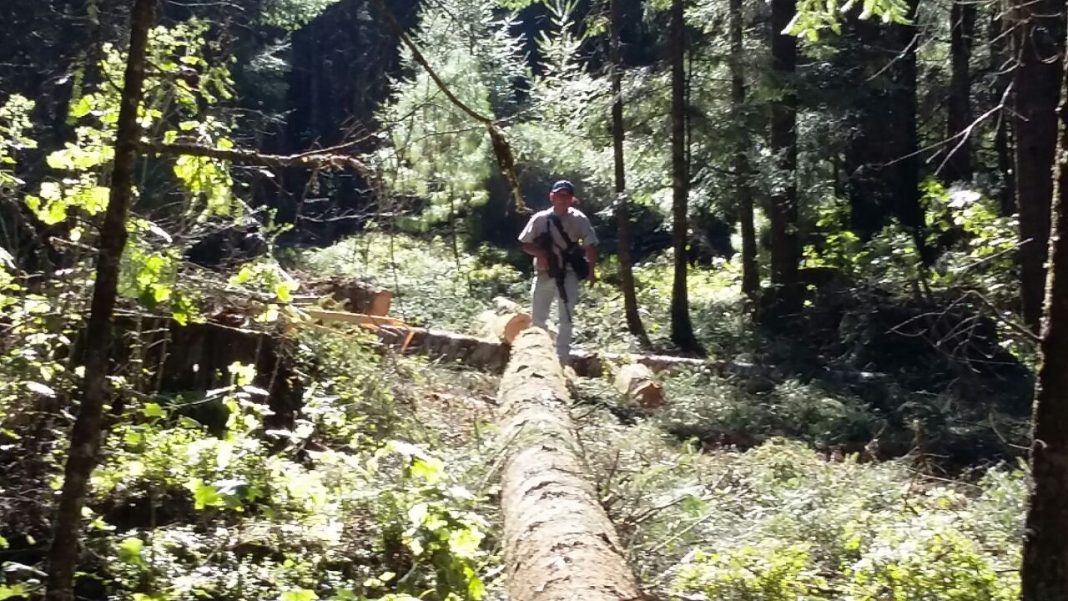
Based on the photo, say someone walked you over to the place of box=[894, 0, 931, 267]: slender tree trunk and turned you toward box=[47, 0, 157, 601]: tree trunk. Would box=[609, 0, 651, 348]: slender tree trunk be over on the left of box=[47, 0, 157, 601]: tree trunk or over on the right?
right
